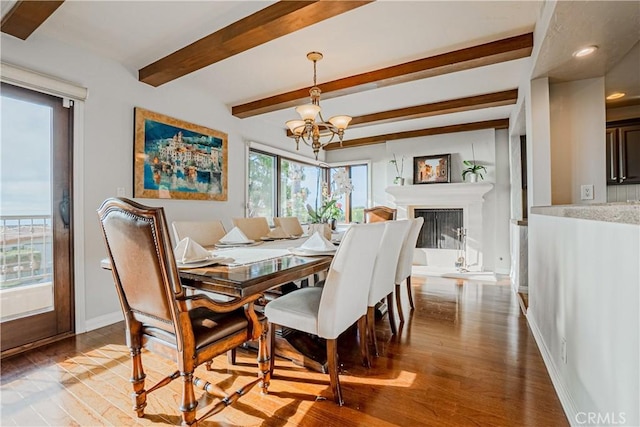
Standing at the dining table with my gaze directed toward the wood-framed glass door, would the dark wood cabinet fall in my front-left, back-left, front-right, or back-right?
back-right

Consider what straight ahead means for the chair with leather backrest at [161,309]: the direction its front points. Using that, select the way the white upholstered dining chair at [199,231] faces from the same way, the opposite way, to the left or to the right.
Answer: to the right

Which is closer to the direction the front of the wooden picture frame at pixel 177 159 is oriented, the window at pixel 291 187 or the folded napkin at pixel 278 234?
the folded napkin

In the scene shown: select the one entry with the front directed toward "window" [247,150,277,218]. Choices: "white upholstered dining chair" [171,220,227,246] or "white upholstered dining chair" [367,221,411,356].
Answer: "white upholstered dining chair" [367,221,411,356]

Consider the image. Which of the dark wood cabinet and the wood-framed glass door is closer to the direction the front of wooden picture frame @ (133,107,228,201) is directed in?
the dark wood cabinet

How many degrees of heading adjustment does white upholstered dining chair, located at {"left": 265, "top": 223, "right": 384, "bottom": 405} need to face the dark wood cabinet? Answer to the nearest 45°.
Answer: approximately 90° to its right

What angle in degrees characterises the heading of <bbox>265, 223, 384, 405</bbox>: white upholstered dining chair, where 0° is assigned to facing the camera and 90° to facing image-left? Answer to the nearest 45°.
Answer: approximately 135°

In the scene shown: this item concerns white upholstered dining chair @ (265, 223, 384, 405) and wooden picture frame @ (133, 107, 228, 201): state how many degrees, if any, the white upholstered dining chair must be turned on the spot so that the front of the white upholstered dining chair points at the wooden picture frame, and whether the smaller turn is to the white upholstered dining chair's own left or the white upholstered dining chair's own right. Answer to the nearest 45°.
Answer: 0° — it already faces it

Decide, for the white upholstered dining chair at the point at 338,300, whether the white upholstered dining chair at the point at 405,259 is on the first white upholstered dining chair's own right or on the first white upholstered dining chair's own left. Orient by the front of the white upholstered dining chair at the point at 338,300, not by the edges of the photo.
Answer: on the first white upholstered dining chair's own right
